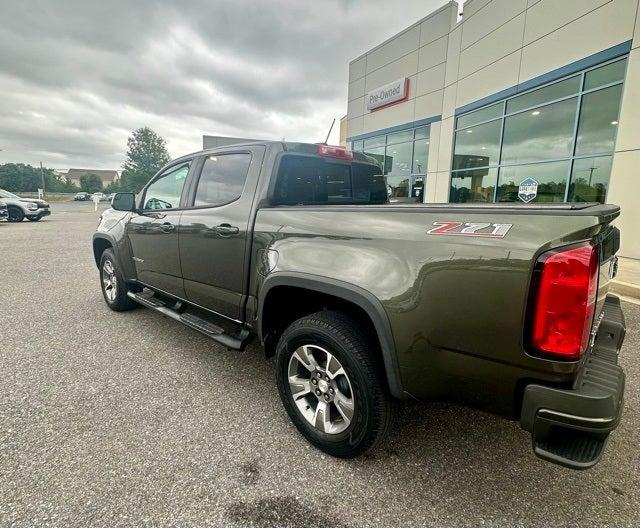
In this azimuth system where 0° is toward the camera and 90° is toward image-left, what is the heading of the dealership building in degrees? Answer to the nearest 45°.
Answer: approximately 45°

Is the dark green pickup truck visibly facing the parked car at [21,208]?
yes

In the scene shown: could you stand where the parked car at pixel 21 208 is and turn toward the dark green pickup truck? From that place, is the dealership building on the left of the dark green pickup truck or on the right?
left

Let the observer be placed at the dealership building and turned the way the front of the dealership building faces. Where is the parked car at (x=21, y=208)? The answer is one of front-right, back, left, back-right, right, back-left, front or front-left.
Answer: front-right

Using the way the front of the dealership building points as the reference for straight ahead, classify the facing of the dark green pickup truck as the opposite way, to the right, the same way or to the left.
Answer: to the right

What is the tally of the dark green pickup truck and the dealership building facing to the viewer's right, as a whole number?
0

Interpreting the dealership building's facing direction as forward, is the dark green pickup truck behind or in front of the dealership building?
in front

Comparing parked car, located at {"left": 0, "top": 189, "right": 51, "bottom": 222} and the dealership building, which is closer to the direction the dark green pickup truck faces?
the parked car

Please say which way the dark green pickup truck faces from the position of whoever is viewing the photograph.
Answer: facing away from the viewer and to the left of the viewer
